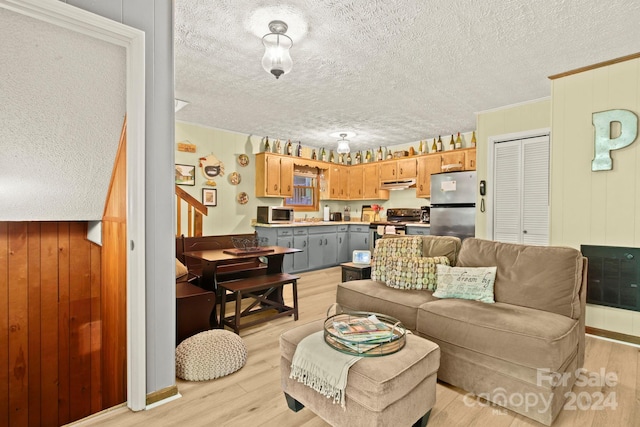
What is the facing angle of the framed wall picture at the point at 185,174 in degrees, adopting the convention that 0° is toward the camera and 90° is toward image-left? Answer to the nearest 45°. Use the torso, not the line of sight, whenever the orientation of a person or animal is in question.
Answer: approximately 315°

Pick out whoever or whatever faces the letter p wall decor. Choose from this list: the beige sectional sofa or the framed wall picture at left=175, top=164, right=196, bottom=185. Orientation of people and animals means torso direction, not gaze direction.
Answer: the framed wall picture

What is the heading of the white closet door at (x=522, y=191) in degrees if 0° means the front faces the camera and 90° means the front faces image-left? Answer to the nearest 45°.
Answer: approximately 45°

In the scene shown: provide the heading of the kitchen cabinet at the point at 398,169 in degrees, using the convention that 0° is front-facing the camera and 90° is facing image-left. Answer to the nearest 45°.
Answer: approximately 45°

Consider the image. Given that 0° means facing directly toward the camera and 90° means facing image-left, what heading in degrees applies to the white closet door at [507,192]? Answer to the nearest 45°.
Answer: approximately 45°

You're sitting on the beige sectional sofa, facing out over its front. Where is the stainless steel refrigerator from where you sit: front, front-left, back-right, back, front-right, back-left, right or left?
back-right
